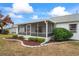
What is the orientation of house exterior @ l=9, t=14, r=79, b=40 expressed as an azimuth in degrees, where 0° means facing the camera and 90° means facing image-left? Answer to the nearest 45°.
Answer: approximately 45°
